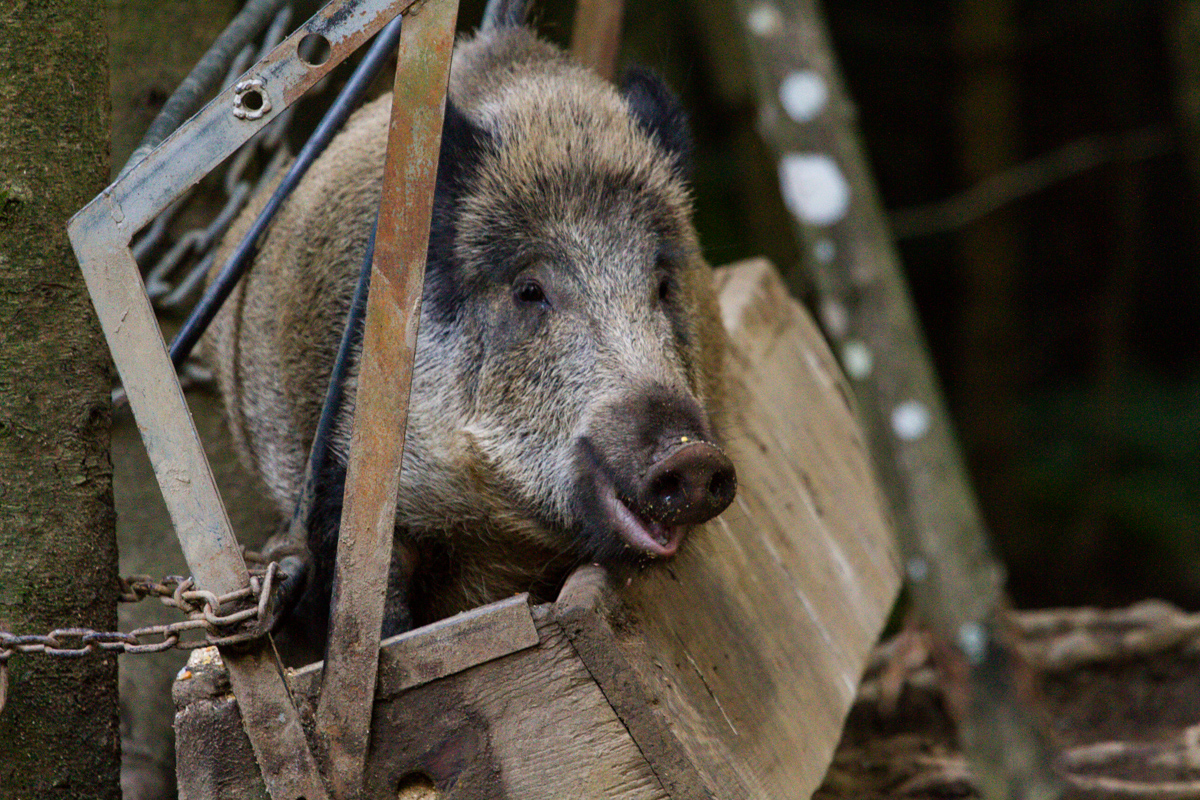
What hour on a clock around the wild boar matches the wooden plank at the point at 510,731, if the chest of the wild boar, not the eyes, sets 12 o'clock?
The wooden plank is roughly at 2 o'clock from the wild boar.

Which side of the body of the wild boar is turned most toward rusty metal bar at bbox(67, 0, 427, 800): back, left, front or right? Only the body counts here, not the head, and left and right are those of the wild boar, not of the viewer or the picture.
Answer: right

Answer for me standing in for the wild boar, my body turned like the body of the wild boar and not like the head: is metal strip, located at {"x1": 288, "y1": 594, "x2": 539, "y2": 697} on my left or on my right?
on my right

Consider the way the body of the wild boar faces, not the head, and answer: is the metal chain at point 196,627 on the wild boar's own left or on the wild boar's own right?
on the wild boar's own right

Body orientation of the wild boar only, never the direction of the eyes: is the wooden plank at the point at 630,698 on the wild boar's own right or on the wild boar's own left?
on the wild boar's own right

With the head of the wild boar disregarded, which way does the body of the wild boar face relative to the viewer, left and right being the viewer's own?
facing the viewer and to the right of the viewer

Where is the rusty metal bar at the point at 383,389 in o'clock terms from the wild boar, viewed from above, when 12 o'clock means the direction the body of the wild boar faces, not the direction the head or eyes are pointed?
The rusty metal bar is roughly at 2 o'clock from the wild boar.

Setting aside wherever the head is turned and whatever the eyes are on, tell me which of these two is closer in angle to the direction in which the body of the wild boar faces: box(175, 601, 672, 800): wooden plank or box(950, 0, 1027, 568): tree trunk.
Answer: the wooden plank
